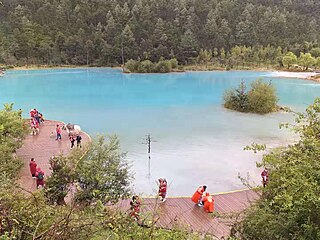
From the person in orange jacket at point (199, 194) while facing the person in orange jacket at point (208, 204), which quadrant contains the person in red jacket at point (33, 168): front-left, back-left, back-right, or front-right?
back-right

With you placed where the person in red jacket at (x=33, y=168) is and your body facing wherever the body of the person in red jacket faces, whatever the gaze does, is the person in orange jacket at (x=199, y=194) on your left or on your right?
on your right
